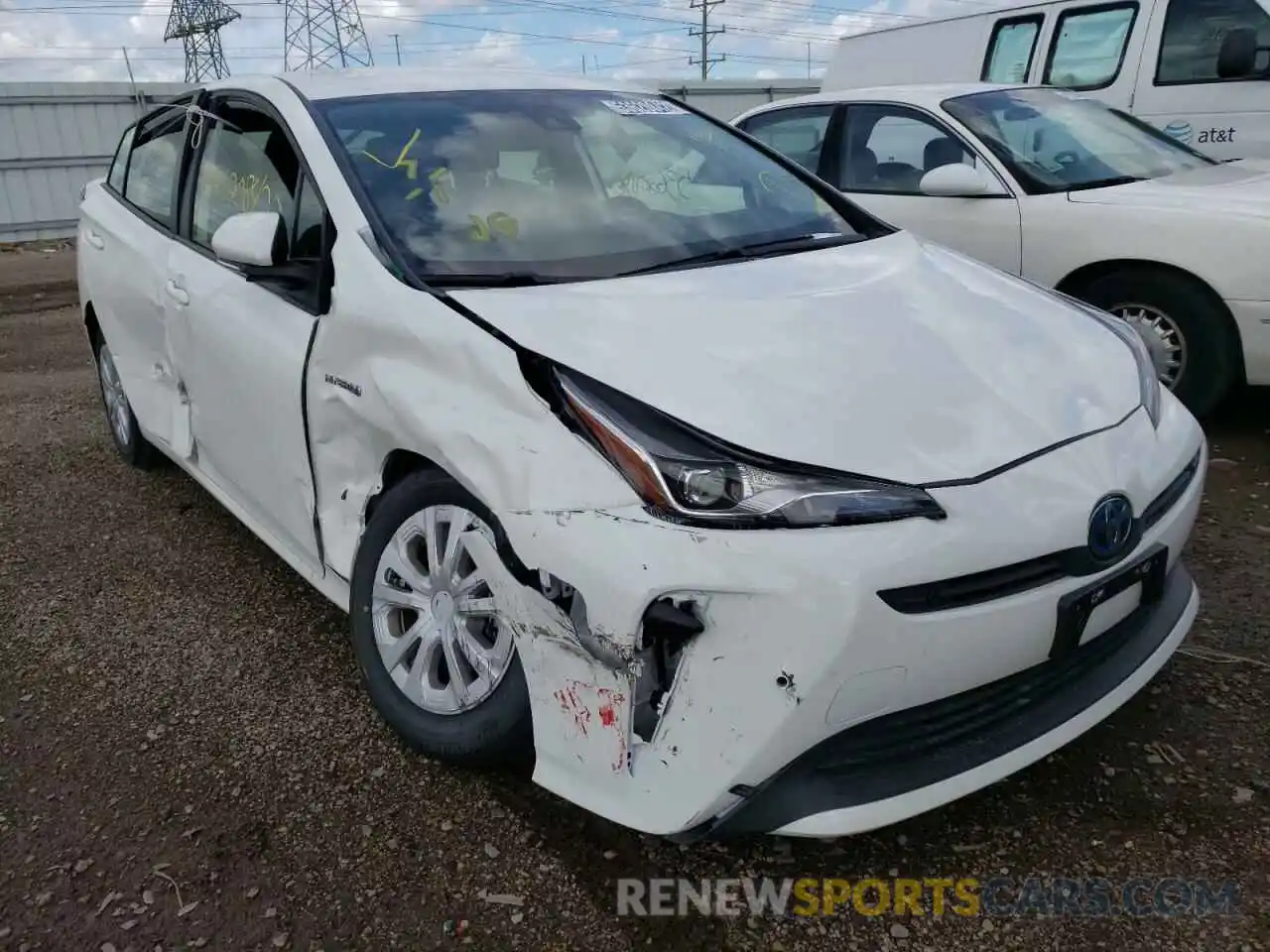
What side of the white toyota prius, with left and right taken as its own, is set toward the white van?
left

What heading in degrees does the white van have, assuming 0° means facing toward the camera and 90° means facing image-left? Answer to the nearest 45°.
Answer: approximately 315°

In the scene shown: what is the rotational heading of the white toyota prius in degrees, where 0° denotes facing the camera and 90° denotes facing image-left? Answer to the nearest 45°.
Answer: approximately 315°

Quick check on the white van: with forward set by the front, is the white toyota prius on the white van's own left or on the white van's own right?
on the white van's own right

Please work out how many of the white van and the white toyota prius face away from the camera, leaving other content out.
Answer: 0
